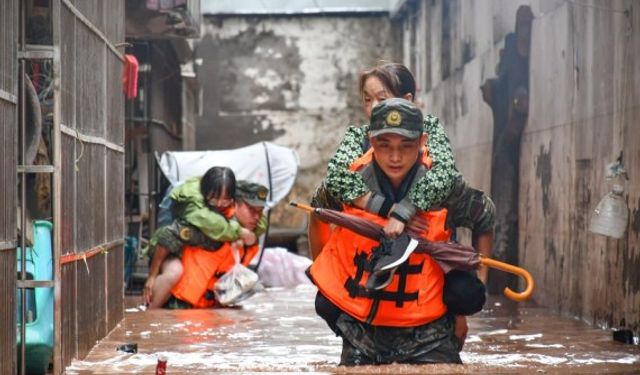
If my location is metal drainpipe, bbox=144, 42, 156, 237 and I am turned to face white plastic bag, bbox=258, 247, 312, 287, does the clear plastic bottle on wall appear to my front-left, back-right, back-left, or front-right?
front-right

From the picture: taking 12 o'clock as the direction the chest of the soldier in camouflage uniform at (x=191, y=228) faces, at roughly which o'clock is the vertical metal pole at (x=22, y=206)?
The vertical metal pole is roughly at 2 o'clock from the soldier in camouflage uniform.

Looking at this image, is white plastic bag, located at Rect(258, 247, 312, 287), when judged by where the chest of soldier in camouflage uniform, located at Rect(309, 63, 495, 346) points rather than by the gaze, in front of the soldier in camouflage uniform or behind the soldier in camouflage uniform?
behind

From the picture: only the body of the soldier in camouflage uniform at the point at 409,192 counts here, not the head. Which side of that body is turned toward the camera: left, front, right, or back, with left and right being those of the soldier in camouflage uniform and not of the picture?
front

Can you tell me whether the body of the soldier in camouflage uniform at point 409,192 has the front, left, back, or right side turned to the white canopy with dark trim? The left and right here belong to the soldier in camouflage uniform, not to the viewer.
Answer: back

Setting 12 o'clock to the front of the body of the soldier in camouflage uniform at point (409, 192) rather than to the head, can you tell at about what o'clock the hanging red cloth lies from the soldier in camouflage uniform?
The hanging red cloth is roughly at 5 o'clock from the soldier in camouflage uniform.

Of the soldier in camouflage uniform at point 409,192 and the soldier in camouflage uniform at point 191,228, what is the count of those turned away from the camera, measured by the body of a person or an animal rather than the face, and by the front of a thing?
0
